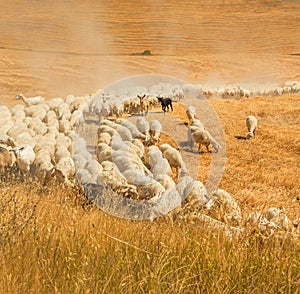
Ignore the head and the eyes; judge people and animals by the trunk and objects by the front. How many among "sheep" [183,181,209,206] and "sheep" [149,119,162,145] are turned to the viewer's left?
0

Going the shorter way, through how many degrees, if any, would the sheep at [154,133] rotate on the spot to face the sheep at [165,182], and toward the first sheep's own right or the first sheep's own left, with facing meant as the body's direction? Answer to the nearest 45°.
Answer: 0° — it already faces it

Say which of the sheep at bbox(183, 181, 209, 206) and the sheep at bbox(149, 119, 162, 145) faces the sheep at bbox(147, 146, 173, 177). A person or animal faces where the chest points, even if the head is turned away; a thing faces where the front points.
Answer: the sheep at bbox(149, 119, 162, 145)

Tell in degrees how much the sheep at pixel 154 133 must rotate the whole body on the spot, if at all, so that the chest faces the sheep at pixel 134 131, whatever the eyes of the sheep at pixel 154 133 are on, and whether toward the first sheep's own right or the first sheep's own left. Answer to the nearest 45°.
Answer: approximately 90° to the first sheep's own right

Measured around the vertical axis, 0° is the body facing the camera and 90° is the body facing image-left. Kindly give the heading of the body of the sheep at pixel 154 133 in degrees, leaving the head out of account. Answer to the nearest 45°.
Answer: approximately 0°

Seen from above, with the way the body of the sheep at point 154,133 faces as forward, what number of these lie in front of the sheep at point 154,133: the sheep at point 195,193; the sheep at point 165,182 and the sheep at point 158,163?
3

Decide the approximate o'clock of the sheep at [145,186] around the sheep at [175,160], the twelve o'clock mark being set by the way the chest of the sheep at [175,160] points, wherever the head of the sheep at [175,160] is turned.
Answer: the sheep at [145,186] is roughly at 2 o'clock from the sheep at [175,160].

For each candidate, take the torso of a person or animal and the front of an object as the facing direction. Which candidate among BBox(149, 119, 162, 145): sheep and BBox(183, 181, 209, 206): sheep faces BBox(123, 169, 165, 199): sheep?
BBox(149, 119, 162, 145): sheep

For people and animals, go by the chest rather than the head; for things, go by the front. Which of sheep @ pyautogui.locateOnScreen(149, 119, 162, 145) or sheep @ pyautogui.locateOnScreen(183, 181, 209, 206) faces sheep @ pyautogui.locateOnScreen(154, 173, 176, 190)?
sheep @ pyautogui.locateOnScreen(149, 119, 162, 145)

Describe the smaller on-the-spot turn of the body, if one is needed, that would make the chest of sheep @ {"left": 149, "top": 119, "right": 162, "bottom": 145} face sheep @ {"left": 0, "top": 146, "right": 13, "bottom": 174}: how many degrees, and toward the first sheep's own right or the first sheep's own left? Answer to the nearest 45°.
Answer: approximately 45° to the first sheep's own right
